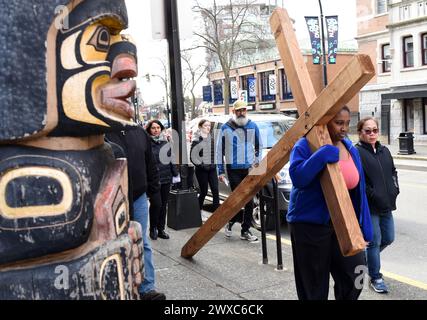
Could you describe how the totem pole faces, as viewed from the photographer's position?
facing to the right of the viewer

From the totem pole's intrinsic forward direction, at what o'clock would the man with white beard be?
The man with white beard is roughly at 10 o'clock from the totem pole.

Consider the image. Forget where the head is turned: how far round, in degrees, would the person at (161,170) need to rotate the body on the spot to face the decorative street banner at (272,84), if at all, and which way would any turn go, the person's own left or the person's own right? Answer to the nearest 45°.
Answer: approximately 180°

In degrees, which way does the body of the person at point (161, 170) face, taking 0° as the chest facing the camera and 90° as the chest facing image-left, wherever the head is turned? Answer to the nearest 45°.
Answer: approximately 0°

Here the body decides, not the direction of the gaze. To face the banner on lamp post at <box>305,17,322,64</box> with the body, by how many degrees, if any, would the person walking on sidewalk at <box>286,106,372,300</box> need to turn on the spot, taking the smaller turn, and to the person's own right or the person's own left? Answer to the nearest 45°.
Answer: approximately 135° to the person's own left
